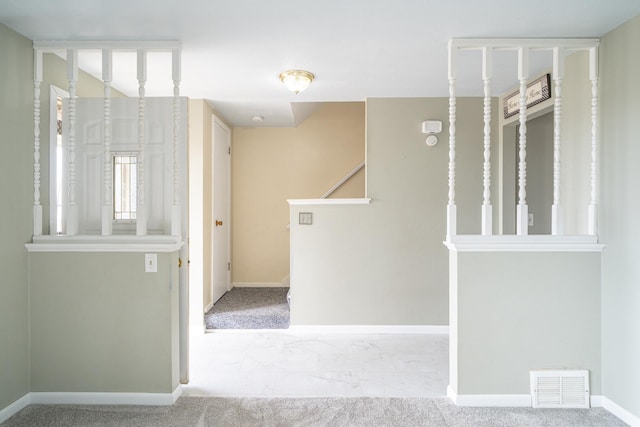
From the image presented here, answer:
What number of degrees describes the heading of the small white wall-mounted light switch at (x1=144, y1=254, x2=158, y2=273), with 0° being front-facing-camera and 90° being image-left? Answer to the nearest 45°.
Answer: approximately 0°

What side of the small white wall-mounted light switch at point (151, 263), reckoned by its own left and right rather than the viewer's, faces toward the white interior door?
back

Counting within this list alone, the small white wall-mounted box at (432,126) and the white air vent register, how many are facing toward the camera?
2

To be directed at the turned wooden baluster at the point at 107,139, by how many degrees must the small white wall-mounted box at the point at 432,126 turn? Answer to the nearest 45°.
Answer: approximately 45° to its right

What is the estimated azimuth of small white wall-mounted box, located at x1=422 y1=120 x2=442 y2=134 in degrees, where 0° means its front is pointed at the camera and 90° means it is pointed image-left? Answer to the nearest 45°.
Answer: approximately 0°

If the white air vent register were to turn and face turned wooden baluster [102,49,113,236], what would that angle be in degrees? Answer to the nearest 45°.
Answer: approximately 45° to its right
